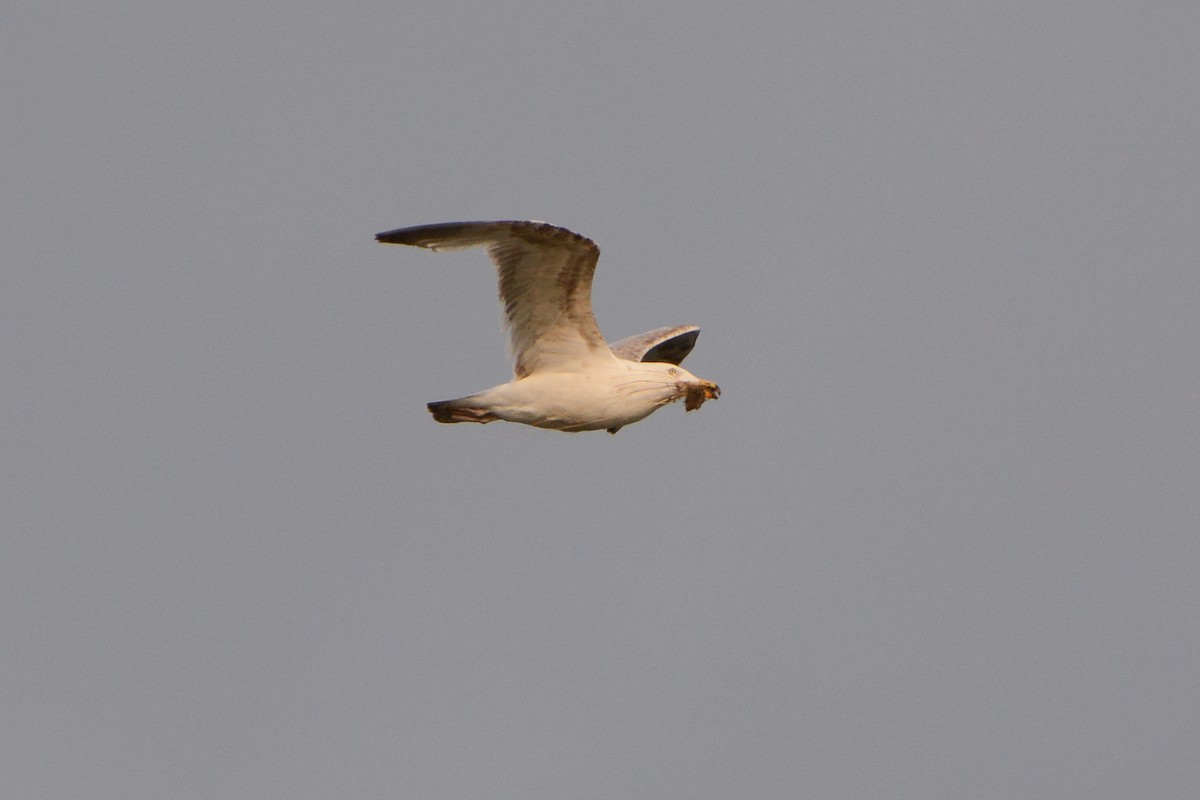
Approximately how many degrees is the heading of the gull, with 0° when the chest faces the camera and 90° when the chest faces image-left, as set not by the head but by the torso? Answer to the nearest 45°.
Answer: approximately 270°
